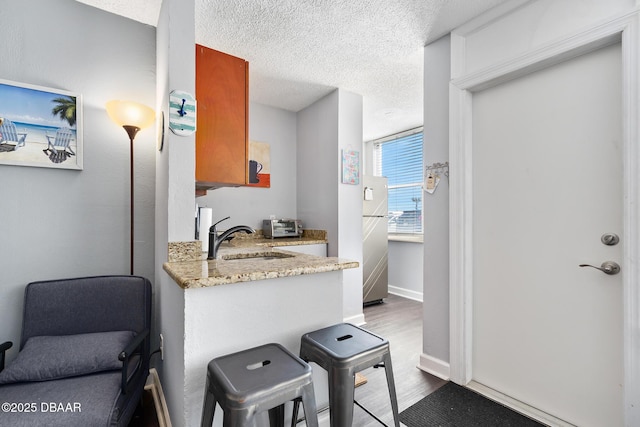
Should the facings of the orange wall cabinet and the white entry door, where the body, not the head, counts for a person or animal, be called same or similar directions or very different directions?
very different directions

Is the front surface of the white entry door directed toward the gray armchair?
yes

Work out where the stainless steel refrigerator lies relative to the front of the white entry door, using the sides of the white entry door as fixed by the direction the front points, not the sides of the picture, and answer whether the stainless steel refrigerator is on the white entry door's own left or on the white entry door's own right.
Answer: on the white entry door's own right

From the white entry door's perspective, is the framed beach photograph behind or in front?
in front

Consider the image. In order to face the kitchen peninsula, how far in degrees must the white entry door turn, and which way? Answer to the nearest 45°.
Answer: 0° — it already faces it

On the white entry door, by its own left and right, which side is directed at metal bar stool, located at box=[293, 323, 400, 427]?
front

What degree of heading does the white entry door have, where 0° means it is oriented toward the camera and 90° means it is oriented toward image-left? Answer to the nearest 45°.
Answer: approximately 45°

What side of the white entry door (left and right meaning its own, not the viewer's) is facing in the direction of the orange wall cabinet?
front

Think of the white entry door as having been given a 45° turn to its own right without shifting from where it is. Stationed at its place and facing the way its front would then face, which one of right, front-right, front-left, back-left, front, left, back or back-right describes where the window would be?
front-right
